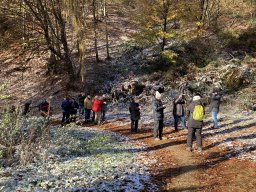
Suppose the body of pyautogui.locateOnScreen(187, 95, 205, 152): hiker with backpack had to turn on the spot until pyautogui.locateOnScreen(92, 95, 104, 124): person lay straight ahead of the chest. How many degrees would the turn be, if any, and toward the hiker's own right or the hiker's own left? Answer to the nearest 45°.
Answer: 0° — they already face them

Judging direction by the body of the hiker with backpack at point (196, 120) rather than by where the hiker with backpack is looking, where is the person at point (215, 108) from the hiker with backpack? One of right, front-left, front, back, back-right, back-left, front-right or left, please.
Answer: front-right

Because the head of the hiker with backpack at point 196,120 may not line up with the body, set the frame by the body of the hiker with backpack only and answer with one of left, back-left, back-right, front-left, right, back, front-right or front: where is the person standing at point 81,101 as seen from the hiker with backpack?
front

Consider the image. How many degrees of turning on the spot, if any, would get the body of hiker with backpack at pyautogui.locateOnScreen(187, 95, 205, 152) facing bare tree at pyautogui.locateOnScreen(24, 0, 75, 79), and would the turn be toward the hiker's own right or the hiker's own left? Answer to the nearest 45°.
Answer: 0° — they already face it

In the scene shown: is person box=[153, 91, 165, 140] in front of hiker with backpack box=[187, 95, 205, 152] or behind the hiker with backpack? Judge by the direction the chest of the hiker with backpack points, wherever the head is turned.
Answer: in front

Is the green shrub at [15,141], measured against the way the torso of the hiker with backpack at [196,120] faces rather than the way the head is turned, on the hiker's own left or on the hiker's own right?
on the hiker's own left

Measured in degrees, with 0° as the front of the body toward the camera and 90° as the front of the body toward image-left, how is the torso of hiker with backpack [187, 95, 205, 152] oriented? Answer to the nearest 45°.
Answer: approximately 135°

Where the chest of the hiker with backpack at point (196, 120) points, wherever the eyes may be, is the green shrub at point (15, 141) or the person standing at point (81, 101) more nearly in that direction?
the person standing
